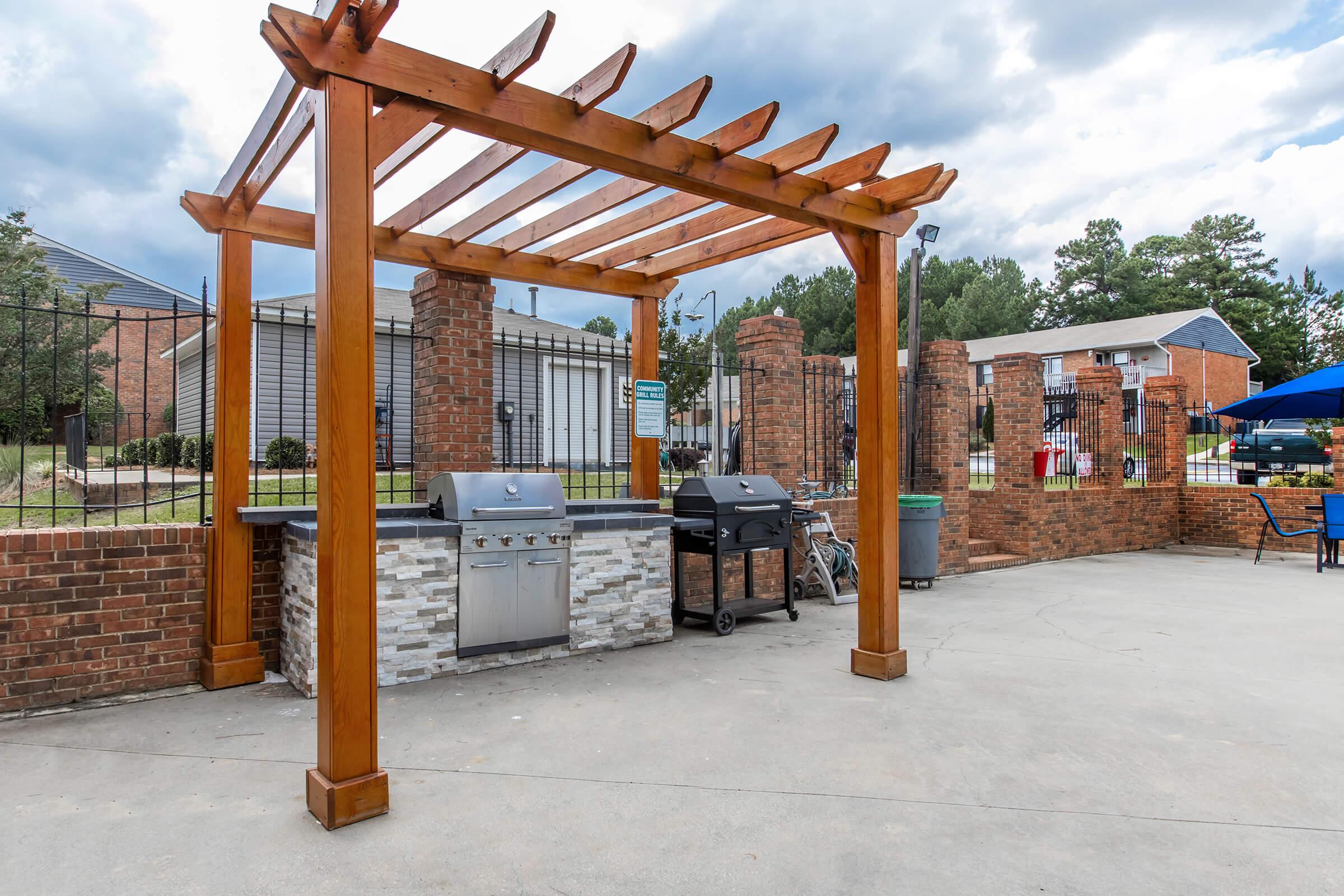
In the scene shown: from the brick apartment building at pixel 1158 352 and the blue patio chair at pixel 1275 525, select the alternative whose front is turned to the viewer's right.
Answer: the blue patio chair

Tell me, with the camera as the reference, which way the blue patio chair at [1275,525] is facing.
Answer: facing to the right of the viewer

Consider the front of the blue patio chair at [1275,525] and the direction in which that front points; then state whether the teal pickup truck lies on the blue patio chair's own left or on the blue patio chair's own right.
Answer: on the blue patio chair's own left

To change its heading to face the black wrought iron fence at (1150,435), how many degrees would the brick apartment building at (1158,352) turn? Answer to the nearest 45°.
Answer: approximately 45° to its left

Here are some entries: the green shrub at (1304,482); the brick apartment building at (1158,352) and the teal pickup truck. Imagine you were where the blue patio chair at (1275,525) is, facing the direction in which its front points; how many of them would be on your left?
3

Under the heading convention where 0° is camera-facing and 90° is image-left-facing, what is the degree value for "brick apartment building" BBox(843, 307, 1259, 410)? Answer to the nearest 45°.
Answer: approximately 45°

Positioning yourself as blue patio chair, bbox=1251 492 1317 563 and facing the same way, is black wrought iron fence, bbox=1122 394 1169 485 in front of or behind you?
behind

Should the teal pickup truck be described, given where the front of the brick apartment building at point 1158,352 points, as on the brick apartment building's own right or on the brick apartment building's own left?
on the brick apartment building's own left
